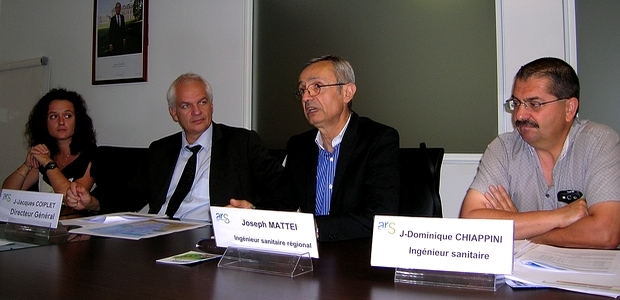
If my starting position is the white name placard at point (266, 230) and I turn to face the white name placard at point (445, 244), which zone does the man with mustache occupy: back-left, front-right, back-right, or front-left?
front-left

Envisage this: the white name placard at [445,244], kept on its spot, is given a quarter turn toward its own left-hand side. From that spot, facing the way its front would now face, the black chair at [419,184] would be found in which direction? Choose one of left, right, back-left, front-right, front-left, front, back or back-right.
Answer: left

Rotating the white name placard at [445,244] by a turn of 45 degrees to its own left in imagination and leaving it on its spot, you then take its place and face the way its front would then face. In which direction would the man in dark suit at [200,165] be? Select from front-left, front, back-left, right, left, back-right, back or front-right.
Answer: back

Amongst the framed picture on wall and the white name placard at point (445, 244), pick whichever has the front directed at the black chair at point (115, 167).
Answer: the framed picture on wall

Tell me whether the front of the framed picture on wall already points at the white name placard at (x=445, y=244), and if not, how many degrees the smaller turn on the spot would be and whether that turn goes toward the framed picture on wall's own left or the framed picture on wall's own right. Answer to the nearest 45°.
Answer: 0° — it already faces it

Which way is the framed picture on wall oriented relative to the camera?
toward the camera

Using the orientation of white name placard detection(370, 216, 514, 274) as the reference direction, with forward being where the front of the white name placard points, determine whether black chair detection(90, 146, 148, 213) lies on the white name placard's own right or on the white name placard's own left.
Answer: on the white name placard's own right

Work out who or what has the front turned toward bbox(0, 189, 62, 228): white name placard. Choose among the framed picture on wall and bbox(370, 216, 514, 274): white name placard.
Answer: the framed picture on wall

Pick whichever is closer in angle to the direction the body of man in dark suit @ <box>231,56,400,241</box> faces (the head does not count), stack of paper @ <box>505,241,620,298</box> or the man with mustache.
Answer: the stack of paper

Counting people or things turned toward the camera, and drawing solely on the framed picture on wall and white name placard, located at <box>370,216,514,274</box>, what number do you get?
2

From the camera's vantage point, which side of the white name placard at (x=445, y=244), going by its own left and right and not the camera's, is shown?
front

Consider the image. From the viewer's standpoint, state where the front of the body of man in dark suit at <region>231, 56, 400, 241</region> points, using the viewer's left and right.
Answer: facing the viewer and to the left of the viewer

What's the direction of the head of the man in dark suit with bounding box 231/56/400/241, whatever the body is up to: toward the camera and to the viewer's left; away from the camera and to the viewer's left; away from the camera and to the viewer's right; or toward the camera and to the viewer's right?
toward the camera and to the viewer's left

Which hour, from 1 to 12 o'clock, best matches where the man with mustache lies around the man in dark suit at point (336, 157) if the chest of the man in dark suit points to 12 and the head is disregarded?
The man with mustache is roughly at 8 o'clock from the man in dark suit.

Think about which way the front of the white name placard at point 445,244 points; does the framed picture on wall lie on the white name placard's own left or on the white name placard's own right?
on the white name placard's own right

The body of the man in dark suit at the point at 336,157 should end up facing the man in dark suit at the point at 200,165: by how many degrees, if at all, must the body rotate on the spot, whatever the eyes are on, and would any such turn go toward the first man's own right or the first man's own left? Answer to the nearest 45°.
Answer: approximately 90° to the first man's own right

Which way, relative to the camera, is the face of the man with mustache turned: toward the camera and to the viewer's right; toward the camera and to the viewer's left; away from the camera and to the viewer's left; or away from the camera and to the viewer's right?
toward the camera and to the viewer's left
